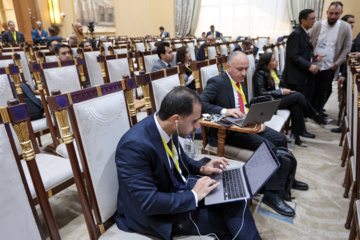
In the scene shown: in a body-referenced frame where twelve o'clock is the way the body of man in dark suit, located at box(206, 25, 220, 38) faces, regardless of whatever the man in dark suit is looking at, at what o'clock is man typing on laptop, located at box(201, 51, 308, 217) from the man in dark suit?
The man typing on laptop is roughly at 12 o'clock from the man in dark suit.

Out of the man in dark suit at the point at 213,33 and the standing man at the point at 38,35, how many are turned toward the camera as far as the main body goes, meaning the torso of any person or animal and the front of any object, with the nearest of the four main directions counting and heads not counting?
2

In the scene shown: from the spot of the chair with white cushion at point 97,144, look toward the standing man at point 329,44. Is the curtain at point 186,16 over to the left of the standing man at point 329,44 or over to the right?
left

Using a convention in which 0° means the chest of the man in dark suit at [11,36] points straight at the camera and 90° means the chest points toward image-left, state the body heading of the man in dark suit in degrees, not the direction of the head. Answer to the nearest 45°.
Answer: approximately 0°

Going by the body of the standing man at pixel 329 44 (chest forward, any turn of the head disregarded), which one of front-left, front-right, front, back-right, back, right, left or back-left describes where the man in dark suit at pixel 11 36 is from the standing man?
front-right

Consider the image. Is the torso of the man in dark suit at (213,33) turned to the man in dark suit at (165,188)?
yes

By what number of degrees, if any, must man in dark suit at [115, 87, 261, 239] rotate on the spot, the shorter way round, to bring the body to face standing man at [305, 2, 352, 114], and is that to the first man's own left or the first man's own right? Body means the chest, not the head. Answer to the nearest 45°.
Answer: approximately 45° to the first man's own left

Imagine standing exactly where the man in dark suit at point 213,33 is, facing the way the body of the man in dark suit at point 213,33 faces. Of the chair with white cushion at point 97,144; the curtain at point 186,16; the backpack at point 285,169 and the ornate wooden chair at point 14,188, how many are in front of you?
3
